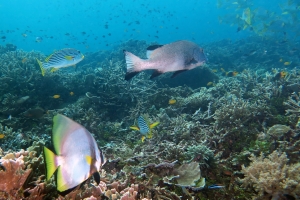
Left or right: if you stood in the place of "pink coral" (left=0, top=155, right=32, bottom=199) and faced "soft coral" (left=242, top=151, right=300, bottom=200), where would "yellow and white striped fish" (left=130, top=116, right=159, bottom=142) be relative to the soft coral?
left

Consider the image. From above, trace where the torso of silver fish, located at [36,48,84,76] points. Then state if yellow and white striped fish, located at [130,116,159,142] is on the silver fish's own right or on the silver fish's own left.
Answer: on the silver fish's own right

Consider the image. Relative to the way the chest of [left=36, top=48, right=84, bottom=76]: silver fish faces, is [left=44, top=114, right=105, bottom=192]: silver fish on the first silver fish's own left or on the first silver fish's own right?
on the first silver fish's own right

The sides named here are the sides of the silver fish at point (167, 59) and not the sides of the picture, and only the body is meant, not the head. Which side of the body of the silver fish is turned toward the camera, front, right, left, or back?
right

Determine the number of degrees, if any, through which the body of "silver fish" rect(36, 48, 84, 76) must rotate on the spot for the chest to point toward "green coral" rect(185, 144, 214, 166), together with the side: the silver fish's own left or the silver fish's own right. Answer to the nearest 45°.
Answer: approximately 45° to the silver fish's own right

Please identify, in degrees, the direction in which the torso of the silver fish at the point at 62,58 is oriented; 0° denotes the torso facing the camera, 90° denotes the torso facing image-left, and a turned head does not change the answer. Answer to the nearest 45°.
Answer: approximately 270°

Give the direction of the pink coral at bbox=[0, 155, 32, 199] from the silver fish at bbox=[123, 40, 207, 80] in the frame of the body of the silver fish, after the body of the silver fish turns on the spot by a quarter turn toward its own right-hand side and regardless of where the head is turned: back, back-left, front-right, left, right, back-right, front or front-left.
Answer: front-right

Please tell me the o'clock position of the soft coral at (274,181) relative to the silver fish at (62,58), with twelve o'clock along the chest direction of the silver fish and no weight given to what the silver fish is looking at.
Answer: The soft coral is roughly at 2 o'clock from the silver fish.

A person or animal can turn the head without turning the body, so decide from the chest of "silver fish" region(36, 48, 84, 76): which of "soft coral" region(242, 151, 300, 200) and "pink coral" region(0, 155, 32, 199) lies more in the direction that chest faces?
the soft coral

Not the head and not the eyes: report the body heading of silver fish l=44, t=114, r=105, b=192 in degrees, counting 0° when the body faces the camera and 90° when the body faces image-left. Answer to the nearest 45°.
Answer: approximately 270°

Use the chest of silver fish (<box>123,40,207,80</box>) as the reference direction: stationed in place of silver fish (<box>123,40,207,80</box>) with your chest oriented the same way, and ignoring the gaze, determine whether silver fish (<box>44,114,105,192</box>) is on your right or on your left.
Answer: on your right

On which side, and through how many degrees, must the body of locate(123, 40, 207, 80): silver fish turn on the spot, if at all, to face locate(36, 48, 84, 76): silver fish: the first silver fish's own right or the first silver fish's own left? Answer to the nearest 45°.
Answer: approximately 135° to the first silver fish's own left
